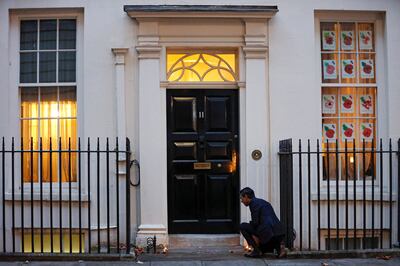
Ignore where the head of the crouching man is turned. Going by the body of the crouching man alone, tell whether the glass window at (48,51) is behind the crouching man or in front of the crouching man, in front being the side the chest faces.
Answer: in front

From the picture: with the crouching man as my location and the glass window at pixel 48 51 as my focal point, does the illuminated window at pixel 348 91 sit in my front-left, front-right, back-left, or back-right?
back-right

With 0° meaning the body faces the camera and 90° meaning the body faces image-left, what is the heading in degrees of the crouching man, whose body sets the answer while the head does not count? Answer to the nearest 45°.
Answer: approximately 90°

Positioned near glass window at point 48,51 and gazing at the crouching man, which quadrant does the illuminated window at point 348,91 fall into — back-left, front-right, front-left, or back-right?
front-left

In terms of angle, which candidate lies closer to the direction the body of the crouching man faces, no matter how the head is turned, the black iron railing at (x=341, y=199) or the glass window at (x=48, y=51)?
the glass window

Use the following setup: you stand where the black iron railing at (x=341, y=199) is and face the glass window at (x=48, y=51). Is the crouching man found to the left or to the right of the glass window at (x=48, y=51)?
left
